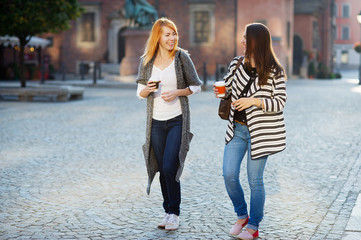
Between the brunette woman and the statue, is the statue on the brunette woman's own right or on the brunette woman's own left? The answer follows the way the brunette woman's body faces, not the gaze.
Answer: on the brunette woman's own right

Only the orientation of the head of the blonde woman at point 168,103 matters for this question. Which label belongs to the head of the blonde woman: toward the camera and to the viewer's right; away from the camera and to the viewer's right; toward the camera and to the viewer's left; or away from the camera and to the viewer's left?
toward the camera and to the viewer's right

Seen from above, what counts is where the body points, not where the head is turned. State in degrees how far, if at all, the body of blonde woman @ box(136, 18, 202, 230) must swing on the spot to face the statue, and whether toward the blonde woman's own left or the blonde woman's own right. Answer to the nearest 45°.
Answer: approximately 180°

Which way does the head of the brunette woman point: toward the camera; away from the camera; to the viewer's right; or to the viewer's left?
to the viewer's left

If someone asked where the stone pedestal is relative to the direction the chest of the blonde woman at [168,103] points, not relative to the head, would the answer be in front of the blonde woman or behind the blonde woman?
behind

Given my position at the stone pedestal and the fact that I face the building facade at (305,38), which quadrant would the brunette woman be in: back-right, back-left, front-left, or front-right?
back-right

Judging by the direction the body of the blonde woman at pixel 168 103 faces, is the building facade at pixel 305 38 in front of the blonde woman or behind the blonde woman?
behind

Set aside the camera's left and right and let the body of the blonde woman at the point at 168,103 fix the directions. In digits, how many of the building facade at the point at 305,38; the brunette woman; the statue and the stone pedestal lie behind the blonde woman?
3

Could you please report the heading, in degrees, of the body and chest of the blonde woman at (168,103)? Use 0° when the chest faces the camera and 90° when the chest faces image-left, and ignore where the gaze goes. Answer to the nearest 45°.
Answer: approximately 0°
